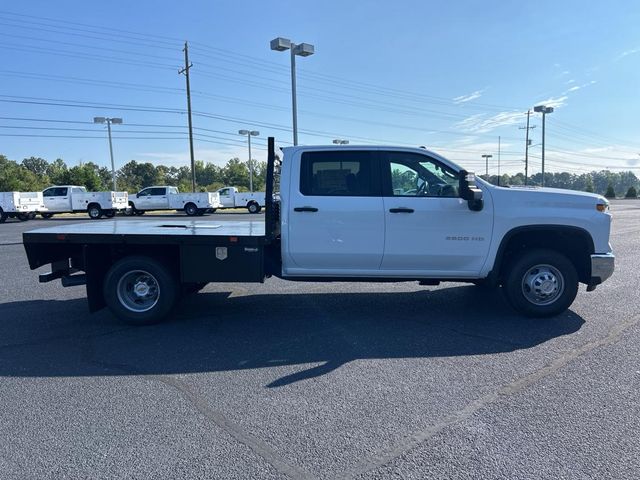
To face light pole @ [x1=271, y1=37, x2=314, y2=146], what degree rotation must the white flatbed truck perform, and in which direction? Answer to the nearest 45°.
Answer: approximately 90° to its left

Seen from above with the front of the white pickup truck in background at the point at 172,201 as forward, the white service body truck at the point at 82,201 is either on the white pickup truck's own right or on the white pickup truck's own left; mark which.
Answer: on the white pickup truck's own left

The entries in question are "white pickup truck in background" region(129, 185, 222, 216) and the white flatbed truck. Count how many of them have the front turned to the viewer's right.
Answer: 1

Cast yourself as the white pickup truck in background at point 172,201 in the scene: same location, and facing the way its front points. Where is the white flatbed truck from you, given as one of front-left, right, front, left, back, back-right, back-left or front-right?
back-left

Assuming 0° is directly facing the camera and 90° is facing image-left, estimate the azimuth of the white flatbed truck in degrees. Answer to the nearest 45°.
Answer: approximately 270°

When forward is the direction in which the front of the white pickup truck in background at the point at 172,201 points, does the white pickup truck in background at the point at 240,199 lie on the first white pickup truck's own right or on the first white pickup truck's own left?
on the first white pickup truck's own right

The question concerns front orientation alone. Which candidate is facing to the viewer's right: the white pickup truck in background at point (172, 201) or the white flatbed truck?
the white flatbed truck

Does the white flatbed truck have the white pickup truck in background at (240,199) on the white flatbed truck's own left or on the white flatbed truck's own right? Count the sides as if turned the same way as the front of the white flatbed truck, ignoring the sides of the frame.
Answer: on the white flatbed truck's own left

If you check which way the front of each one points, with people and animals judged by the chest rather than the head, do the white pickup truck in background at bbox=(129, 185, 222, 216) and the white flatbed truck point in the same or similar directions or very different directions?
very different directions

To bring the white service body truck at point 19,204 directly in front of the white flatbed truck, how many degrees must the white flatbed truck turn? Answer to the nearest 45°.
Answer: approximately 135° to its left

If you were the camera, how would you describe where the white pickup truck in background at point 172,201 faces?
facing away from the viewer and to the left of the viewer
